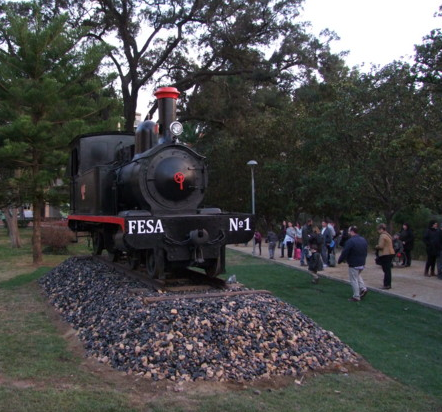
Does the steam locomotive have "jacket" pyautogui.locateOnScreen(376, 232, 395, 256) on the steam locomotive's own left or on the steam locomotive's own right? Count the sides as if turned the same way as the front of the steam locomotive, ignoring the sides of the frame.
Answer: on the steam locomotive's own left

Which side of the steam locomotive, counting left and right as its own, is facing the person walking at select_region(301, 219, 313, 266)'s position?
left

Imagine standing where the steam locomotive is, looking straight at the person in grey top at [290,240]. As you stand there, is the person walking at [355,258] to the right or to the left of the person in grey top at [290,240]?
right

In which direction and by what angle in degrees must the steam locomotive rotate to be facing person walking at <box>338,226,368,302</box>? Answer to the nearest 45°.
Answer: approximately 45° to its left

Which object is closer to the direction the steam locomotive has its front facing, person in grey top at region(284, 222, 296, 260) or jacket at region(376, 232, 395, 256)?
the jacket

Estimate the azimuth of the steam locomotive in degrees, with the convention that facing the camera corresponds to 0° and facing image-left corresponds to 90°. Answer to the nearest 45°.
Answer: approximately 315°

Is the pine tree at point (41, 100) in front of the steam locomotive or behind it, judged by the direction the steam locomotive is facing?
behind

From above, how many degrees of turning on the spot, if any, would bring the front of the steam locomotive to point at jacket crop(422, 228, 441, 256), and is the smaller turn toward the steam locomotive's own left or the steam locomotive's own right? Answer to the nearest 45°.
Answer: approximately 90° to the steam locomotive's own left

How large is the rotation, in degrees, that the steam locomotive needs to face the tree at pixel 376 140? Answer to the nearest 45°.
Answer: approximately 90° to its left

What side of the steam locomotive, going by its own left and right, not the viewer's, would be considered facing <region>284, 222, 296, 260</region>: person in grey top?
left
